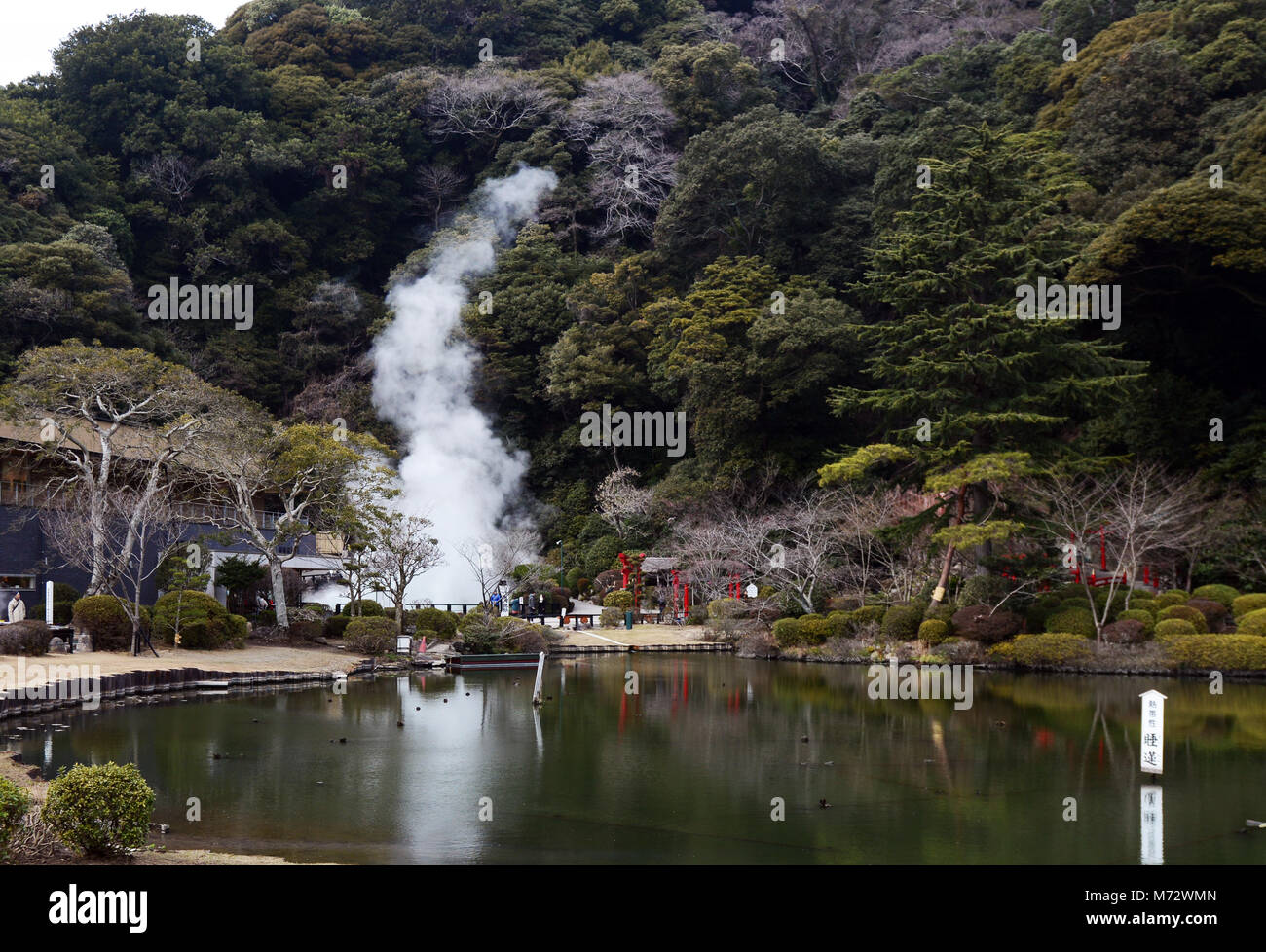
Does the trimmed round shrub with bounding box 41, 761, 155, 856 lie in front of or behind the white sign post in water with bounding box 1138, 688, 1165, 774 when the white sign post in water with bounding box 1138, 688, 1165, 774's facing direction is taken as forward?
in front

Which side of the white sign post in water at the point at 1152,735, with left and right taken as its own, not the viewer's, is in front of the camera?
front

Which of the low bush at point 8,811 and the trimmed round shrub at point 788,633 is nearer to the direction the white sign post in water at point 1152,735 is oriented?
the low bush

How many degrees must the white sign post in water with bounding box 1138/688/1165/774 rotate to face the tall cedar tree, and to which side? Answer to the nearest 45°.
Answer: approximately 180°

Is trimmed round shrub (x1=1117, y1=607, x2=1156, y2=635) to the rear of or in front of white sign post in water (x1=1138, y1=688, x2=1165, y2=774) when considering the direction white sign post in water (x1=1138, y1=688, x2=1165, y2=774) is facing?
to the rear

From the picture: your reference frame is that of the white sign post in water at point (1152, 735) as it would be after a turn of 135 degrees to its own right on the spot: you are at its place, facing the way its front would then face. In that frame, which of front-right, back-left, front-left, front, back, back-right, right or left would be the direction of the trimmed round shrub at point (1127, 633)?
front-right

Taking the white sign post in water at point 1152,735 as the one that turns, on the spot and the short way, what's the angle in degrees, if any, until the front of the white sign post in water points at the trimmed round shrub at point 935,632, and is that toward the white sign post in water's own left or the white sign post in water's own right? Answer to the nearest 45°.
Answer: approximately 180°

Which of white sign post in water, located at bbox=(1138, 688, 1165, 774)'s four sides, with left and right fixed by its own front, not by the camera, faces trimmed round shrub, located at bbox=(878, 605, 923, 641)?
back
